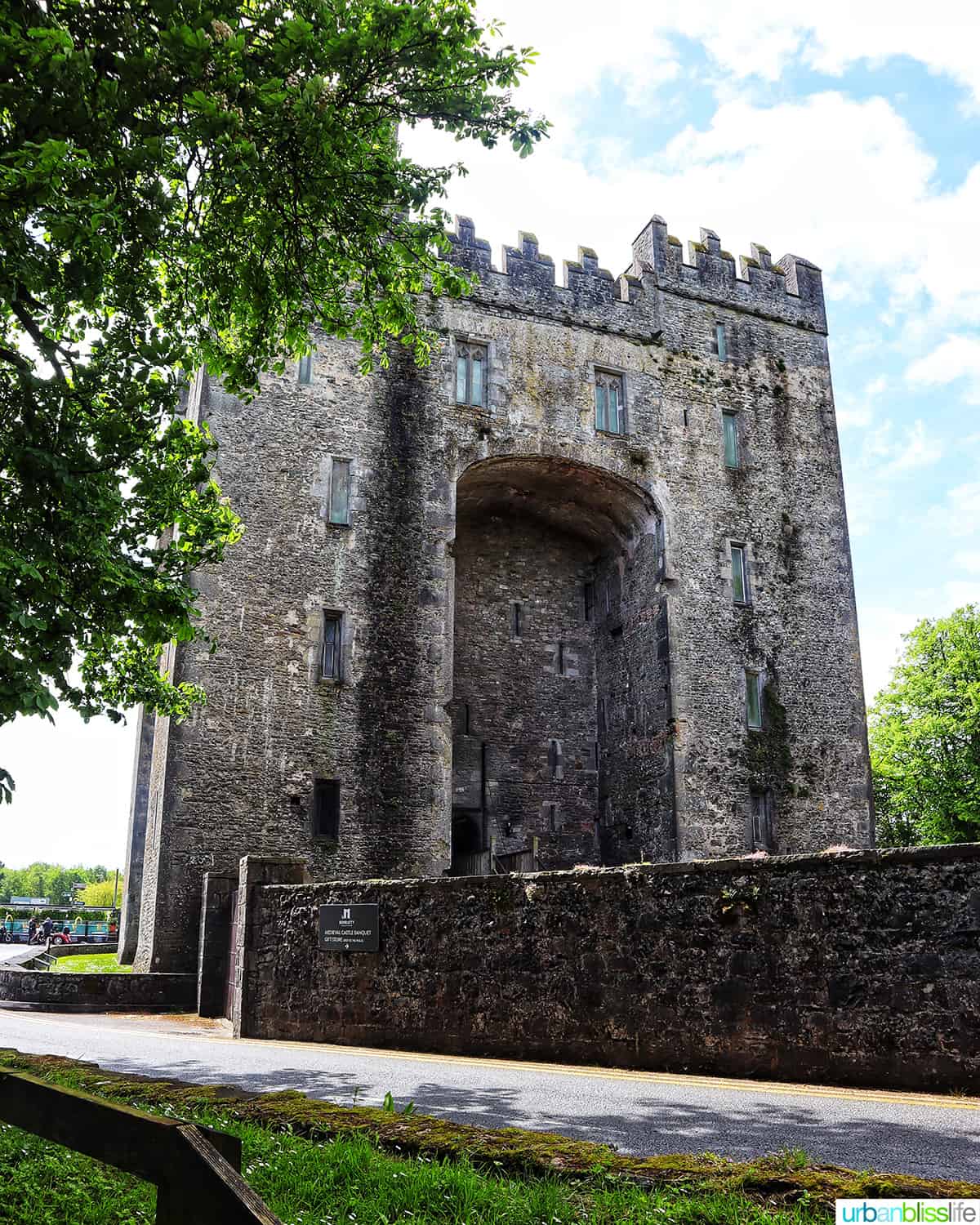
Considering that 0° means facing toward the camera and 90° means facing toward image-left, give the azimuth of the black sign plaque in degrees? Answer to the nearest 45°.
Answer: approximately 0°

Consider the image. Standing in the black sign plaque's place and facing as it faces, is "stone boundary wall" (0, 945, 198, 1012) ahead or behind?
behind

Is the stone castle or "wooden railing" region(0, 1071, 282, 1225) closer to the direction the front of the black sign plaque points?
the wooden railing

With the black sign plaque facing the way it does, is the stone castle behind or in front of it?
behind

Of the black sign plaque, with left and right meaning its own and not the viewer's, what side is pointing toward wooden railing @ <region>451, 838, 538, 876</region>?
back

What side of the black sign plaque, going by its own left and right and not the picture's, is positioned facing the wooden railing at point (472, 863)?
back

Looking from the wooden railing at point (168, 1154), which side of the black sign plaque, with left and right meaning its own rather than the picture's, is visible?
front
